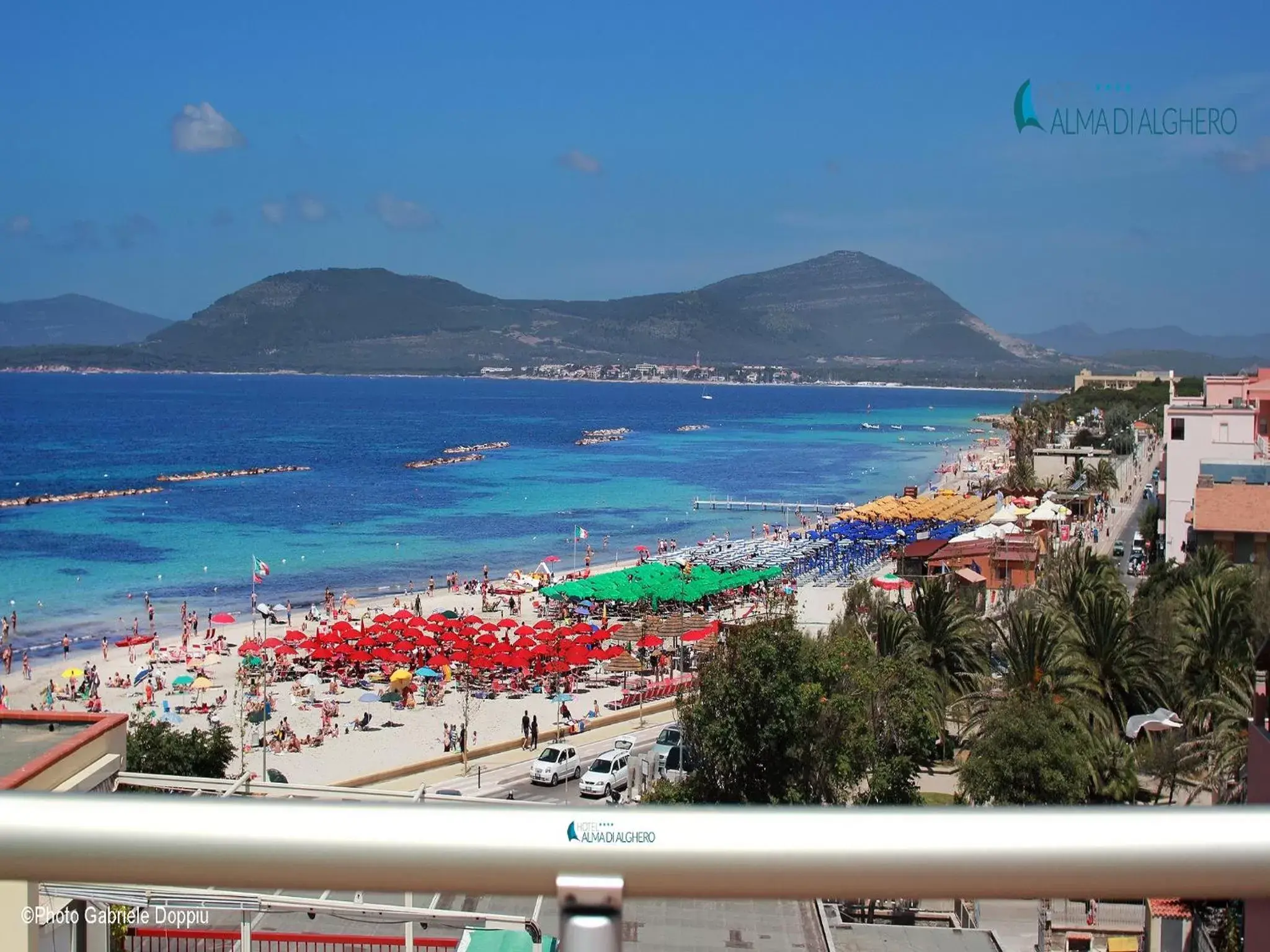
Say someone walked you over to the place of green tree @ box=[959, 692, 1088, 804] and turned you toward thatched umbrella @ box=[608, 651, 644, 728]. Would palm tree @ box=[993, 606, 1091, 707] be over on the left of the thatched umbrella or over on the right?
right

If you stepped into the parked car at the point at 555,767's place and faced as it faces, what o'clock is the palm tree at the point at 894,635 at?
The palm tree is roughly at 7 o'clock from the parked car.

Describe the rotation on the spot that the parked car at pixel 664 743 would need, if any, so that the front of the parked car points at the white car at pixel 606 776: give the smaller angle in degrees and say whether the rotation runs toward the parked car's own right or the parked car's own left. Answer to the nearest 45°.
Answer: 0° — it already faces it

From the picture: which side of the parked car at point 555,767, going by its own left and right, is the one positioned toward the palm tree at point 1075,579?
back

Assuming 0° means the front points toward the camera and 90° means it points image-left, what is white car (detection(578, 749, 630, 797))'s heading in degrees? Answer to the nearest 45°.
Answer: approximately 45°

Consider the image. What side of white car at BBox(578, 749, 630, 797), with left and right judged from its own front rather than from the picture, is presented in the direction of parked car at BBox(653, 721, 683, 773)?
back

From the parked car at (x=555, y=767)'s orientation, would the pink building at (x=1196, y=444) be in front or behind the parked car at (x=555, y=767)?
behind

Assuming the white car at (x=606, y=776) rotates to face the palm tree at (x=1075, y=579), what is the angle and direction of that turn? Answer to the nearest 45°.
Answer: approximately 180°

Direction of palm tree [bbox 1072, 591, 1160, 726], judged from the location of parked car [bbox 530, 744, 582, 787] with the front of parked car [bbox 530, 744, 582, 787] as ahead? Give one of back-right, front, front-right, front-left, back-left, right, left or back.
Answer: back-left

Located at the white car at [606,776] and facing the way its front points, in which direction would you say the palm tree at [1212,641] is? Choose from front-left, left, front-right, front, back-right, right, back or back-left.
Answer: back-left
